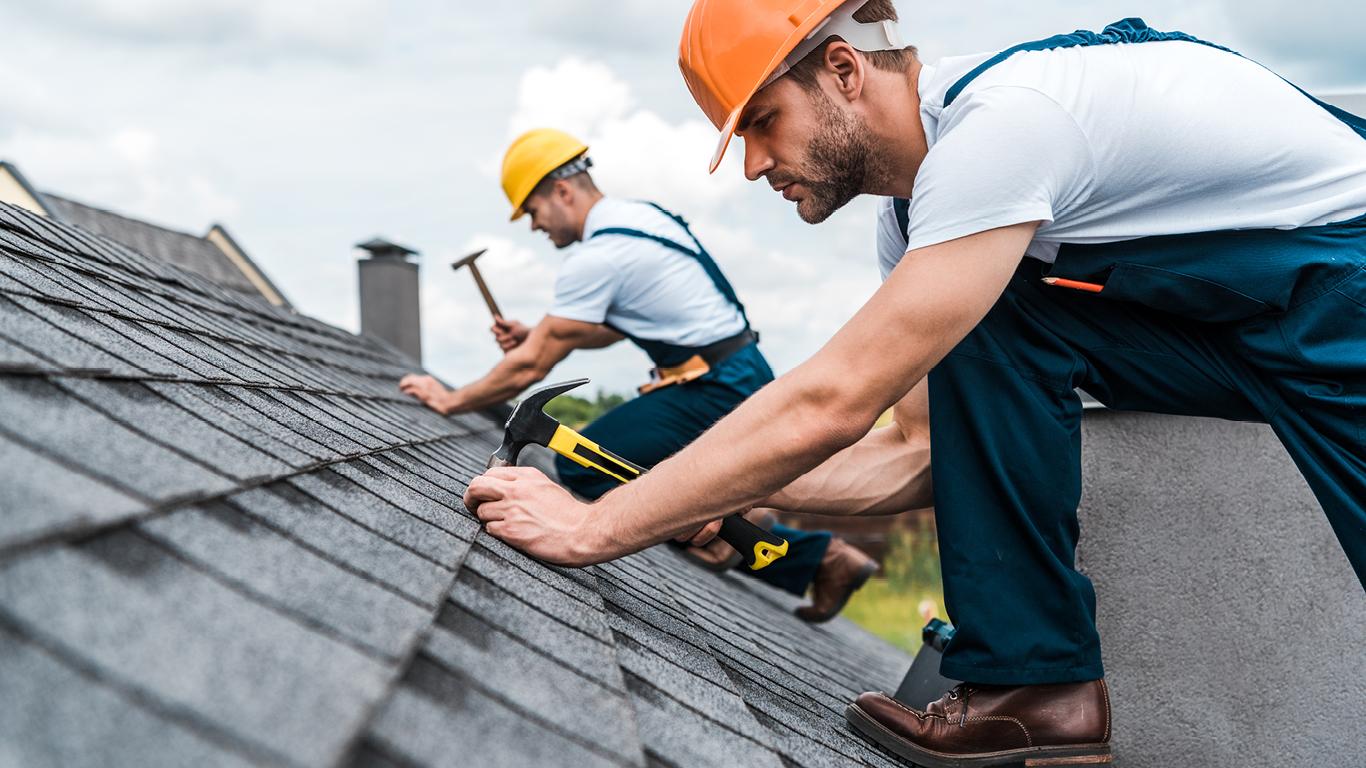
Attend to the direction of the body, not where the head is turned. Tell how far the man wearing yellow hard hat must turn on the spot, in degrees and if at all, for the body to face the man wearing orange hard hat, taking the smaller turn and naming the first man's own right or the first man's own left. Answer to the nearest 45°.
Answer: approximately 90° to the first man's own left

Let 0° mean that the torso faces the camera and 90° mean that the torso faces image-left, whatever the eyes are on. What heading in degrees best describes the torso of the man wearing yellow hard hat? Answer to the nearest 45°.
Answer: approximately 90°

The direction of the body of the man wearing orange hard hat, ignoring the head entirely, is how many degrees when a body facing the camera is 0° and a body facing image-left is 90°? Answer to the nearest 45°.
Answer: approximately 90°

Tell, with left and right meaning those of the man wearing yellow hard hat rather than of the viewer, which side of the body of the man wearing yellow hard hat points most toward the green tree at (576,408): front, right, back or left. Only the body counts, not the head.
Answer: right

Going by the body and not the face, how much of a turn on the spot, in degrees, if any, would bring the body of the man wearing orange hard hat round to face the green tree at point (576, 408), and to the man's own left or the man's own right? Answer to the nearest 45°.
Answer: approximately 90° to the man's own right

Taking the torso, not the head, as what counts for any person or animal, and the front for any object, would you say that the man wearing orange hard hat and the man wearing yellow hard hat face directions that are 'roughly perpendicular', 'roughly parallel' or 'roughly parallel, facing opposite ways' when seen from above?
roughly parallel

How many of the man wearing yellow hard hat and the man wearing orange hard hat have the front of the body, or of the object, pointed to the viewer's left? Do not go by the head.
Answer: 2

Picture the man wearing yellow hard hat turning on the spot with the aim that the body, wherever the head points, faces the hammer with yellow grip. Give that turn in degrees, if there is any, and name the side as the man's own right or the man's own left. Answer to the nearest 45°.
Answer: approximately 90° to the man's own left

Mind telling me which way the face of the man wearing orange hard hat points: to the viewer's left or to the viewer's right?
to the viewer's left
